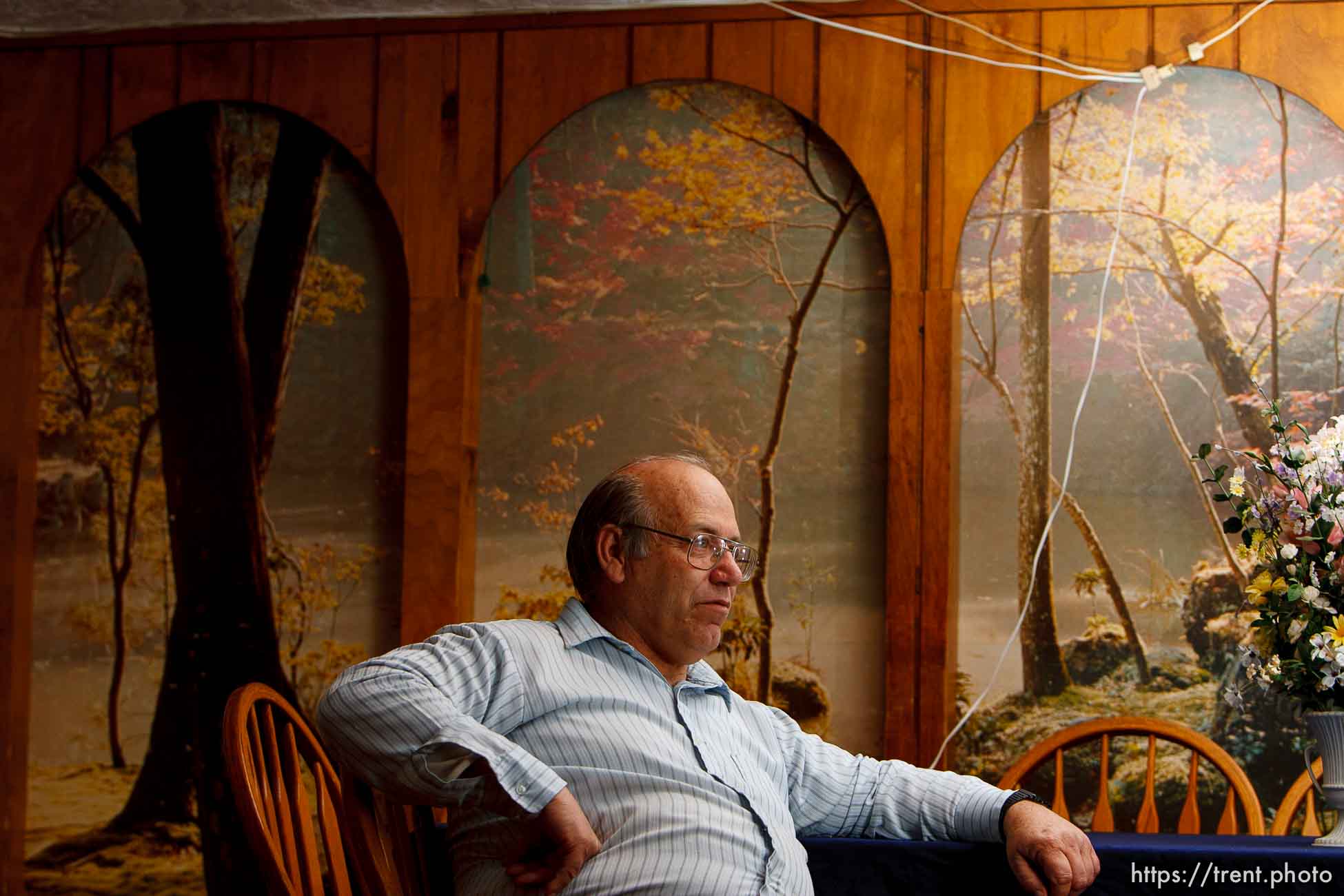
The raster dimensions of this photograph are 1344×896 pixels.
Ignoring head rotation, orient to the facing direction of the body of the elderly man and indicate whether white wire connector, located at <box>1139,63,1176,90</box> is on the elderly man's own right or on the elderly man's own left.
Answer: on the elderly man's own left

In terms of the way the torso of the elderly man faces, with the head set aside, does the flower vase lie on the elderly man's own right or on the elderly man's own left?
on the elderly man's own left

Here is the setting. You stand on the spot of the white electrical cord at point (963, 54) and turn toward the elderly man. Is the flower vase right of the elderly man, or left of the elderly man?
left

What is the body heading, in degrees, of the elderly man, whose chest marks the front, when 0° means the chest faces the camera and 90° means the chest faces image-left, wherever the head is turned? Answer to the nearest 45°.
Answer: approximately 315°

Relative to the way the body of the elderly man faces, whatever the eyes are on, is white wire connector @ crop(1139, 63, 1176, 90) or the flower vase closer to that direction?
the flower vase

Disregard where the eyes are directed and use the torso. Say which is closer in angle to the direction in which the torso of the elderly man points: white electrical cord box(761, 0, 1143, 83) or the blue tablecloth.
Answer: the blue tablecloth

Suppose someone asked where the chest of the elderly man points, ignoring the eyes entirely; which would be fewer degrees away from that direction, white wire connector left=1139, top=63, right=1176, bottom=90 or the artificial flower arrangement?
the artificial flower arrangement

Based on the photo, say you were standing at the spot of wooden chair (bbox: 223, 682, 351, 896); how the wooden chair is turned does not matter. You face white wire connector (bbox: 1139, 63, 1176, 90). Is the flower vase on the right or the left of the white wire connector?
right

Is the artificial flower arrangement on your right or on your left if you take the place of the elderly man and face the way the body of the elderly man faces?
on your left

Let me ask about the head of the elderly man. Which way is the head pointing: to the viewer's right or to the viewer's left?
to the viewer's right

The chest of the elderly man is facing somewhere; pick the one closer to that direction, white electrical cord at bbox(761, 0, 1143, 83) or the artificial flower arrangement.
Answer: the artificial flower arrangement
